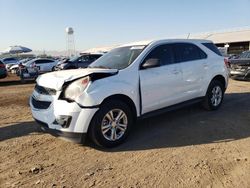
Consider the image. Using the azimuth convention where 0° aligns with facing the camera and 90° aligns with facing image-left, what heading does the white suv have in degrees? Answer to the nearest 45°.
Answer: approximately 45°

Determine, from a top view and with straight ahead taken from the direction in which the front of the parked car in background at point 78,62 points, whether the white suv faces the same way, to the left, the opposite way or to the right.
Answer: the same way

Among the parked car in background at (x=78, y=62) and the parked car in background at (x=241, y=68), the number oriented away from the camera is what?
0

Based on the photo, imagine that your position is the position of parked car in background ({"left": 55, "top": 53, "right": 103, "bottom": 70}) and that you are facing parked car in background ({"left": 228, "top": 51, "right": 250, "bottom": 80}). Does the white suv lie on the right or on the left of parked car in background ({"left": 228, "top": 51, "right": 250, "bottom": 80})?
right

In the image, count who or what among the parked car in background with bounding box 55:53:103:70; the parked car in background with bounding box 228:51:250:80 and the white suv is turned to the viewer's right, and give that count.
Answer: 0

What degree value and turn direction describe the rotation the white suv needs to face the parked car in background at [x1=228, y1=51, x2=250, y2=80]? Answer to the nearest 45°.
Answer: approximately 180°

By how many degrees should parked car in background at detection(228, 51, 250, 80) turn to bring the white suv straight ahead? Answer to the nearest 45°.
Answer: approximately 45° to its left

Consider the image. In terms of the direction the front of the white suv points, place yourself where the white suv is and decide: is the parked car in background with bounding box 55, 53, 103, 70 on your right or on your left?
on your right

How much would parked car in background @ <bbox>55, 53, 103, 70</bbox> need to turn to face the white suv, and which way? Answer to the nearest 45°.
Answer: approximately 45° to its left

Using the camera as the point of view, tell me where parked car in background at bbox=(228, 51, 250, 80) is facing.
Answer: facing the viewer and to the left of the viewer
